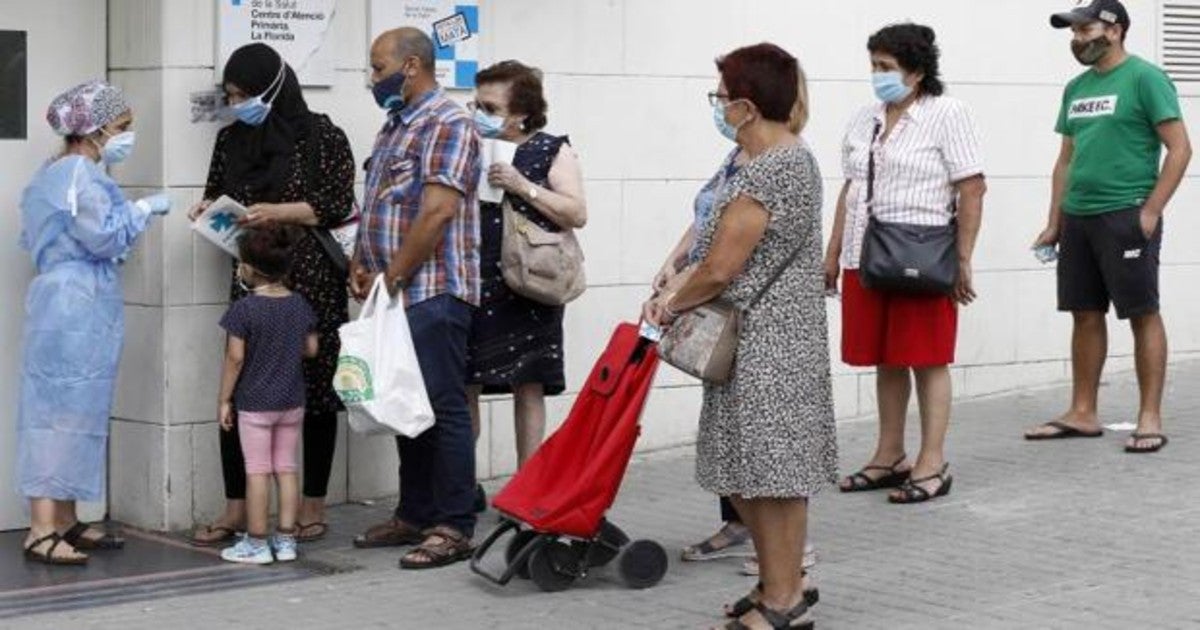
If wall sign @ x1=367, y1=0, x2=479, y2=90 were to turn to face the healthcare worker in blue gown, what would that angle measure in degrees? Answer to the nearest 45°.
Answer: approximately 45° to its right

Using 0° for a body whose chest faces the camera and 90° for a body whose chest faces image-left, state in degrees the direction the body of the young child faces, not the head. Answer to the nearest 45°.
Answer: approximately 135°

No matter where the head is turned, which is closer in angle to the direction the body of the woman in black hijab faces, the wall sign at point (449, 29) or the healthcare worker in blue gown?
the healthcare worker in blue gown

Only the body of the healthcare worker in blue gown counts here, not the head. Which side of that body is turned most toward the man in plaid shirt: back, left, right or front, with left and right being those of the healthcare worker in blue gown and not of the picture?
front

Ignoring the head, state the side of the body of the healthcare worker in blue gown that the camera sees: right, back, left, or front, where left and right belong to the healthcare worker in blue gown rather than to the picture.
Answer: right

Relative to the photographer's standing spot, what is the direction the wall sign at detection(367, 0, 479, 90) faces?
facing the viewer

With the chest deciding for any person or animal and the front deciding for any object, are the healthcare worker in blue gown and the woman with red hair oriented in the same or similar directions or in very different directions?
very different directions

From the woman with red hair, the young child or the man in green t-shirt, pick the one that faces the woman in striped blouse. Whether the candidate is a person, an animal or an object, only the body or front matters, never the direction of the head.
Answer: the man in green t-shirt

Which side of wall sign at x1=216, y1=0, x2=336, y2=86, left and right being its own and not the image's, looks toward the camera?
front

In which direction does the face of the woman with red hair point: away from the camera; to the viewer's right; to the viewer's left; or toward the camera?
to the viewer's left

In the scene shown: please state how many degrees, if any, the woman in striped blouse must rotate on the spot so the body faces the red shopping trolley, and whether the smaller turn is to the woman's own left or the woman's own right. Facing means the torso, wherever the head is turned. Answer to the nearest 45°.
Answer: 0° — they already face it

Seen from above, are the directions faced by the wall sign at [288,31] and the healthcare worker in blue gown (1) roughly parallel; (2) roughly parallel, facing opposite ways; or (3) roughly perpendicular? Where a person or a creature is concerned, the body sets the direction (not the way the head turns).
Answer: roughly perpendicular

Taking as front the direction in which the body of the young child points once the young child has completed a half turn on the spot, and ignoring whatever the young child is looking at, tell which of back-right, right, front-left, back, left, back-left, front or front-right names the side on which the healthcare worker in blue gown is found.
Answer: back-right

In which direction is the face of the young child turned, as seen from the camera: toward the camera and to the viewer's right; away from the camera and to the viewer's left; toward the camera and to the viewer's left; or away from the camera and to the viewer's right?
away from the camera and to the viewer's left

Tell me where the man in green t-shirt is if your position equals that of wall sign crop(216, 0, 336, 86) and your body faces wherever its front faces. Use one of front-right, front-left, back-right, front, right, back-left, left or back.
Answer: left

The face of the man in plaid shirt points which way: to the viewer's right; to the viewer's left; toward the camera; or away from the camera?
to the viewer's left

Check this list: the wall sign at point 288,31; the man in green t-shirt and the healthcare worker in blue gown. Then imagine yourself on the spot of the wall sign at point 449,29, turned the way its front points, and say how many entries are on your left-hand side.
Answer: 1

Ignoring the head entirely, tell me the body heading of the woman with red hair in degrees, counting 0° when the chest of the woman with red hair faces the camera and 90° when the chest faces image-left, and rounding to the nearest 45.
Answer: approximately 90°
